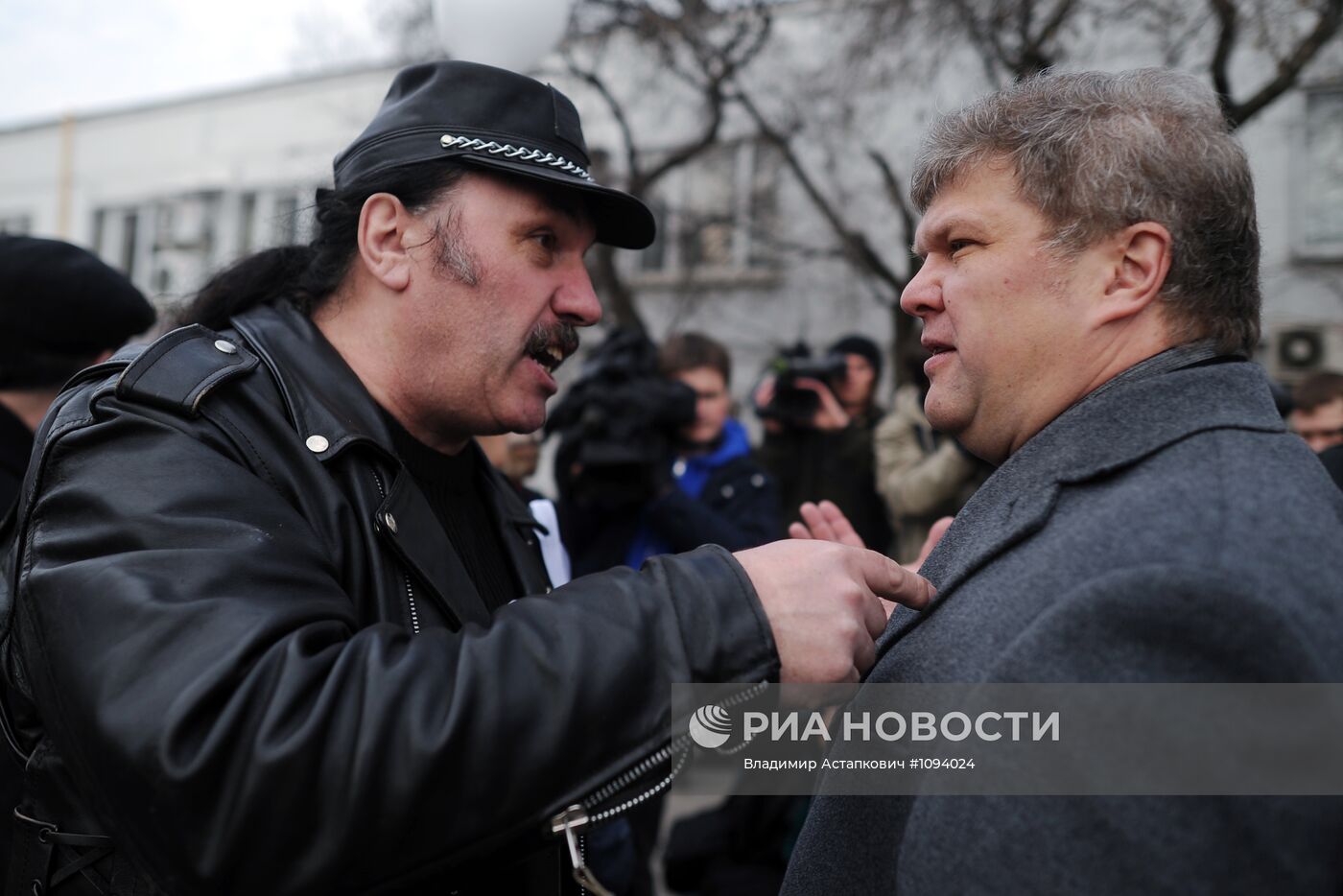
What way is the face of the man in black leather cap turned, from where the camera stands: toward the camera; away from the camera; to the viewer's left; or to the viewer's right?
to the viewer's right

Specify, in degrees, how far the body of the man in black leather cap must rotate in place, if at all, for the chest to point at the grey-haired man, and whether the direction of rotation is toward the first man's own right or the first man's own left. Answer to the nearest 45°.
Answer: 0° — they already face them

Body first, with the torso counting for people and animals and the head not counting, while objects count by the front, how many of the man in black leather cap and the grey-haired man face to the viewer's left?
1

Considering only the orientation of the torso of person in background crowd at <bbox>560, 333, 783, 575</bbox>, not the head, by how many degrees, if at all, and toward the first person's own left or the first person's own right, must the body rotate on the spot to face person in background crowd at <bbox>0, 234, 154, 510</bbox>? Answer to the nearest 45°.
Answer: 0° — they already face them

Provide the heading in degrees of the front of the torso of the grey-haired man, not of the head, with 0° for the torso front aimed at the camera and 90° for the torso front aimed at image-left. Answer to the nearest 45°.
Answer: approximately 90°

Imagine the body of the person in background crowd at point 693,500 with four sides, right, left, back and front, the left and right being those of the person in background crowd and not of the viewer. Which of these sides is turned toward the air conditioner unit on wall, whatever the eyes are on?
back

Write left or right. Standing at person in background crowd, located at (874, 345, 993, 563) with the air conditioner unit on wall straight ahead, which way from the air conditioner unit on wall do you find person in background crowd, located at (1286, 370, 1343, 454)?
right

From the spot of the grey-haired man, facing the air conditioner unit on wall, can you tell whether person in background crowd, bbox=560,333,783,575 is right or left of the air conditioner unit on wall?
left

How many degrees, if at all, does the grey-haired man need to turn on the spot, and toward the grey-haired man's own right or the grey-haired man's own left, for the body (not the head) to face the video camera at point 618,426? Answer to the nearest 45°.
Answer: approximately 45° to the grey-haired man's own right

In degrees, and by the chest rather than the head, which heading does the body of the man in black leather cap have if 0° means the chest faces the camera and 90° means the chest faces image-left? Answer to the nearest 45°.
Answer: approximately 270°
